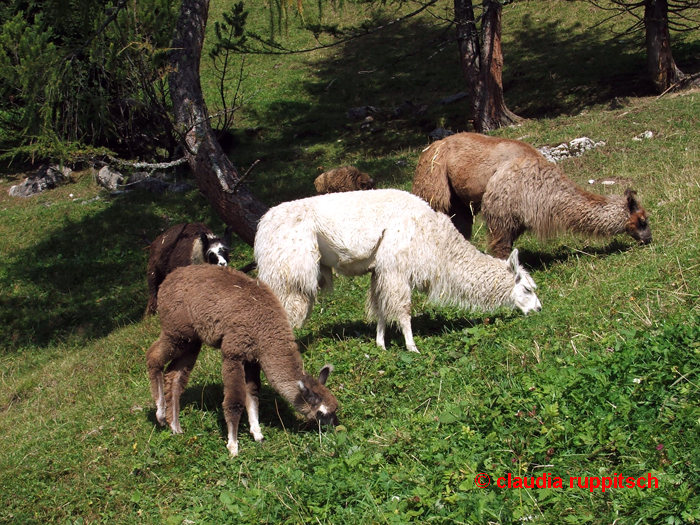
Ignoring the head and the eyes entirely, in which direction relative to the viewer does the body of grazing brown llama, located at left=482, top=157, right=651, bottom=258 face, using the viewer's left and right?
facing to the right of the viewer

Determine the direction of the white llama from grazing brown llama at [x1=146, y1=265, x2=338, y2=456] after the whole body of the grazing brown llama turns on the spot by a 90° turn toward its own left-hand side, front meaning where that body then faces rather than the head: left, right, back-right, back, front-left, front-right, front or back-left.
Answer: front

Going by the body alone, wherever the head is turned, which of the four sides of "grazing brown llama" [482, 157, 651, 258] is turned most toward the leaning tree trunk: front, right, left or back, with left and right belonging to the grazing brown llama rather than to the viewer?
back

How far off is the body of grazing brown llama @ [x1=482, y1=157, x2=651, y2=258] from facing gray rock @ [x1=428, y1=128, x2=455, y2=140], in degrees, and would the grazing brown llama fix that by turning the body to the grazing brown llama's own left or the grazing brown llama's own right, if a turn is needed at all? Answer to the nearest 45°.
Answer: approximately 90° to the grazing brown llama's own left

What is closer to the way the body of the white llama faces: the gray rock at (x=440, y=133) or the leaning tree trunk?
the gray rock

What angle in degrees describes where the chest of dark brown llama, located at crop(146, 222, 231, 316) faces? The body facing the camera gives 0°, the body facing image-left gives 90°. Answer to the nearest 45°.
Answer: approximately 270°

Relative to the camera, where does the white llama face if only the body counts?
to the viewer's right

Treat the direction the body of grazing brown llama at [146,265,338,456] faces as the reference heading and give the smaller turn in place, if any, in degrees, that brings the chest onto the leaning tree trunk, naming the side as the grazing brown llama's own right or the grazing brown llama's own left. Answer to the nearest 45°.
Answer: approximately 135° to the grazing brown llama's own left

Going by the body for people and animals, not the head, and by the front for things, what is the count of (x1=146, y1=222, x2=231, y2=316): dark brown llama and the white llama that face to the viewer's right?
2

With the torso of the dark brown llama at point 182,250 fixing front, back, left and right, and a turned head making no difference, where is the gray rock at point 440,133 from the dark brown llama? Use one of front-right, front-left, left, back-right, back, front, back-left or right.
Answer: front-left

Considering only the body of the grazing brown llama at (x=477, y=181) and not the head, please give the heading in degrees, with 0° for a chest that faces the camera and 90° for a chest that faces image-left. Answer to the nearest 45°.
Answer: approximately 270°

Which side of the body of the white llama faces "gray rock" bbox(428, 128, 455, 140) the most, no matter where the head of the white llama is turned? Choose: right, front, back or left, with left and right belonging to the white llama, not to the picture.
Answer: left
